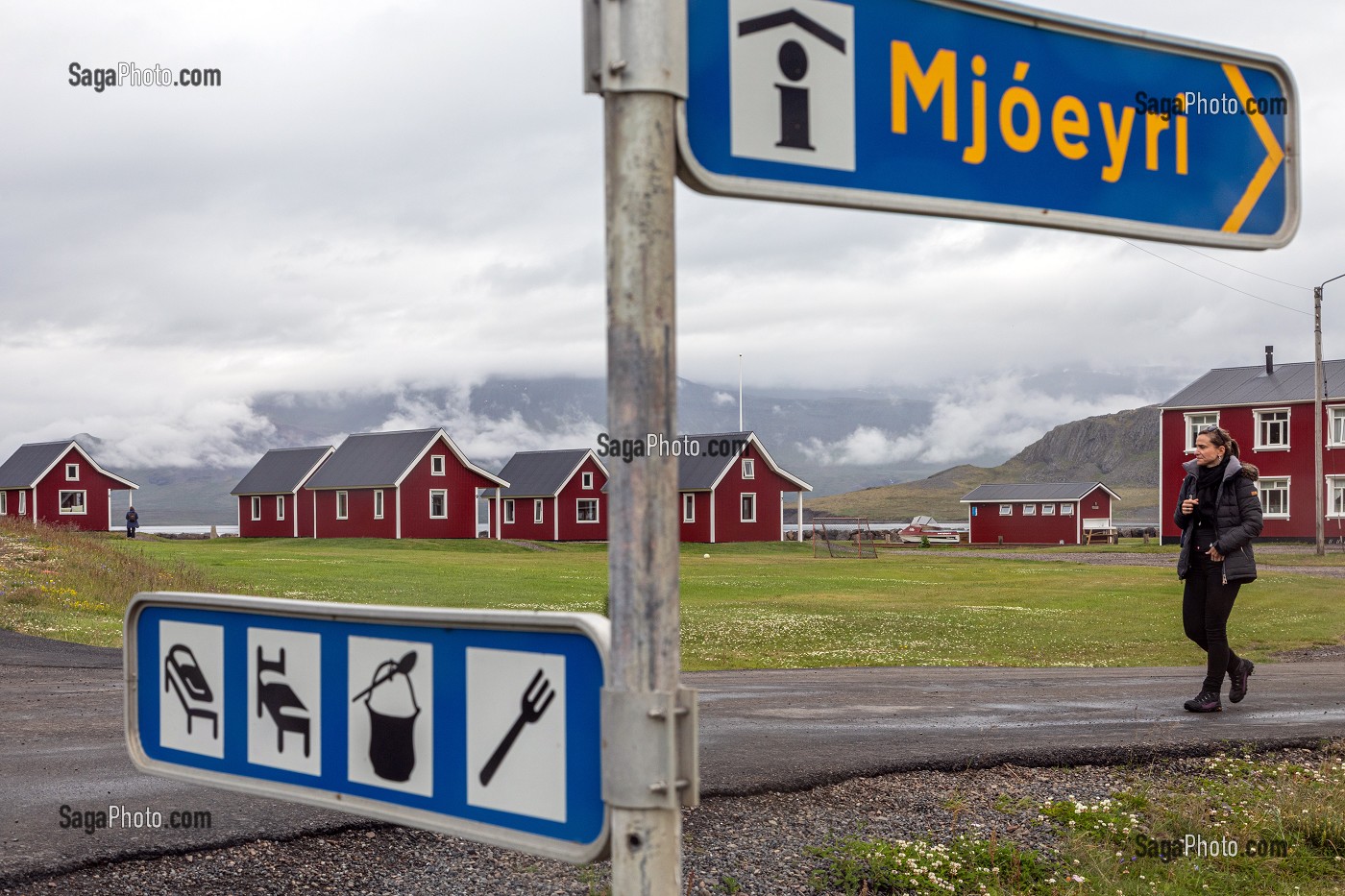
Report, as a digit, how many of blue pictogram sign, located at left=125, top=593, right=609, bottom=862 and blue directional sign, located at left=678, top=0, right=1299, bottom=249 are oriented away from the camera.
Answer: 0

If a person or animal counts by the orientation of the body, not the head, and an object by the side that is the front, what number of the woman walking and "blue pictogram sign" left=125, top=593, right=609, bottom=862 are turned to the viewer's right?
0

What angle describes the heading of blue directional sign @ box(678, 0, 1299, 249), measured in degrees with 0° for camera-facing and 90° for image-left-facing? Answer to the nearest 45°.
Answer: approximately 315°

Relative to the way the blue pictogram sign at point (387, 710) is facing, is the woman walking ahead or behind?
behind
